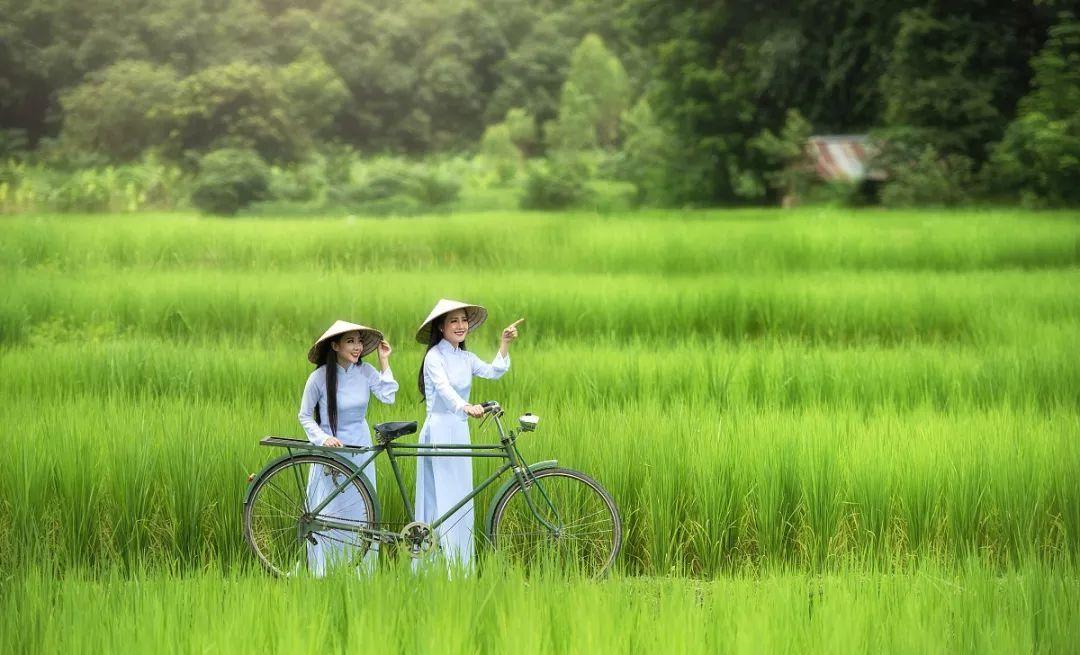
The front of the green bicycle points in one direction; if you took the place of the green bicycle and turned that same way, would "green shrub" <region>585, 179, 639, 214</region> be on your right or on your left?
on your left

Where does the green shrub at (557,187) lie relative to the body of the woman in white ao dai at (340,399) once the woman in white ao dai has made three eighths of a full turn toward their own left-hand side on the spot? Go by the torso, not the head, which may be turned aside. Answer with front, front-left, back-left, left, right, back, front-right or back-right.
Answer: front

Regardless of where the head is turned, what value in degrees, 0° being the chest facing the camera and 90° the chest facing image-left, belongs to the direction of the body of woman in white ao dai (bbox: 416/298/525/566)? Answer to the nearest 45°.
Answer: approximately 315°

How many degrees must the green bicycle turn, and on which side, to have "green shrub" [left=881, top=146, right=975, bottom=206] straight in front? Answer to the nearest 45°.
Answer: approximately 45° to its left

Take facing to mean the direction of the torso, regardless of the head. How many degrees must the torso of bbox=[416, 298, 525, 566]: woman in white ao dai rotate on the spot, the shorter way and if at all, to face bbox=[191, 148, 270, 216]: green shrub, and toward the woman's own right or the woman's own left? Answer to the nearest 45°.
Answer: approximately 135° to the woman's own left

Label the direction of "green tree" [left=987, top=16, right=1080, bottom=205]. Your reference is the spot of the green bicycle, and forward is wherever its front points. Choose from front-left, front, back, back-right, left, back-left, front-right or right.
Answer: front-left

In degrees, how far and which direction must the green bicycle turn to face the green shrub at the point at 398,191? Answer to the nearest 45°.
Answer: approximately 90° to its left

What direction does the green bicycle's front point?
to the viewer's right

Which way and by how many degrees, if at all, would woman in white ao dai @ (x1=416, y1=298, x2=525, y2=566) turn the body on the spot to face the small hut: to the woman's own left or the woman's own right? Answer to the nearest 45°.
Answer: approximately 135° to the woman's own left

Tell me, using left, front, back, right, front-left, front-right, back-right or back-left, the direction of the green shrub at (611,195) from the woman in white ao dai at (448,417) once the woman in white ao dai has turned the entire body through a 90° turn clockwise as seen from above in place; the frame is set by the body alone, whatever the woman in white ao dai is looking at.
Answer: back-right

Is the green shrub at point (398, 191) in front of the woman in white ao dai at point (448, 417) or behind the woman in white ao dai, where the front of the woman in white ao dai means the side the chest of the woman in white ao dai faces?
behind

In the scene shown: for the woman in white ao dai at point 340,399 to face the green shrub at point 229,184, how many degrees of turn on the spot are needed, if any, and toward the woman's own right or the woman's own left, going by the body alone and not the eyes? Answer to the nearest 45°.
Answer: approximately 135° to the woman's own left

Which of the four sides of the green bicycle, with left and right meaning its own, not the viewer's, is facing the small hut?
left
